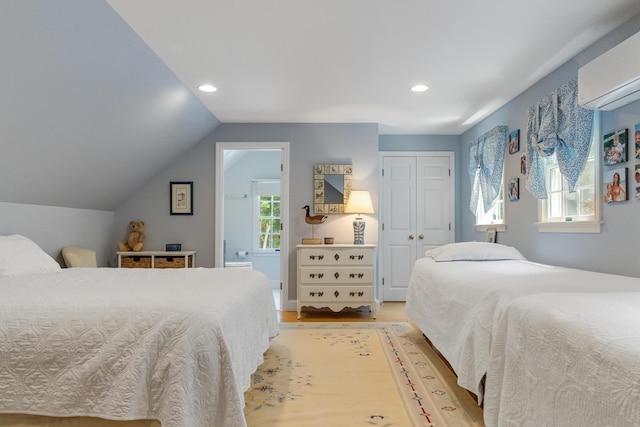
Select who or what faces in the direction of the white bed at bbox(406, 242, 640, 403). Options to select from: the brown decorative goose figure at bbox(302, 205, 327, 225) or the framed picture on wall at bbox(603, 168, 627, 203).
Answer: the framed picture on wall

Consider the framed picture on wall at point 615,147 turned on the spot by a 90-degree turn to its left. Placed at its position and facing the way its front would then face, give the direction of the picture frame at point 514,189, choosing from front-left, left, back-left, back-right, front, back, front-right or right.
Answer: back

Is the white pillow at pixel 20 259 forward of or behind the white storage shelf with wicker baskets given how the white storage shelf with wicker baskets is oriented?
forward

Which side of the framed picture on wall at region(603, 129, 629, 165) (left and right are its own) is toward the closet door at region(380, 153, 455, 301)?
right

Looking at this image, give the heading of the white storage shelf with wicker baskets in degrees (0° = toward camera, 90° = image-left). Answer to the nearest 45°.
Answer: approximately 0°

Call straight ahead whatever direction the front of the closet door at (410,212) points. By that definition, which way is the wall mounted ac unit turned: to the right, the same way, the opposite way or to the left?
to the right

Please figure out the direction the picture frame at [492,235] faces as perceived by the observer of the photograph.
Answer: facing the viewer and to the left of the viewer

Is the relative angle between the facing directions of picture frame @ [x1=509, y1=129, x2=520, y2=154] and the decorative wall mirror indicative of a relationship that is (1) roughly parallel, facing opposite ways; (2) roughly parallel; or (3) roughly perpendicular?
roughly perpendicular

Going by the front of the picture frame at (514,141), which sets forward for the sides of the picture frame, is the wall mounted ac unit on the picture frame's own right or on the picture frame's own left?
on the picture frame's own left

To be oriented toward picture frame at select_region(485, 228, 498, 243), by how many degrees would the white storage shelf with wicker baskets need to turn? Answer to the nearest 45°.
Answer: approximately 45° to its left

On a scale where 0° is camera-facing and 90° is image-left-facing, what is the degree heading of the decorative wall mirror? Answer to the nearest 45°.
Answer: approximately 0°

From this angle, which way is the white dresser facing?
toward the camera

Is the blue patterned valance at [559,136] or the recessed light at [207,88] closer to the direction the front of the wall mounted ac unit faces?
the recessed light

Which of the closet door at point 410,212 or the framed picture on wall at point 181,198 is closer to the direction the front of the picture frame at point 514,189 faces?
the framed picture on wall

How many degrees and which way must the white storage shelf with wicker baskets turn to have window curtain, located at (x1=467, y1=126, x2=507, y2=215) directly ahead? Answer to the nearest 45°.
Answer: approximately 45° to its left

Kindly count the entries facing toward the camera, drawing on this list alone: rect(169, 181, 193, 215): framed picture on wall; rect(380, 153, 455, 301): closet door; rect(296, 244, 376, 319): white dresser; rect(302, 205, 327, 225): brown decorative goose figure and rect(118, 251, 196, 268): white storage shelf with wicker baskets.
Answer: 4

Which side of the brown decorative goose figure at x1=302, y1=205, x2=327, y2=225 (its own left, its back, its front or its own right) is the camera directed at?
left
